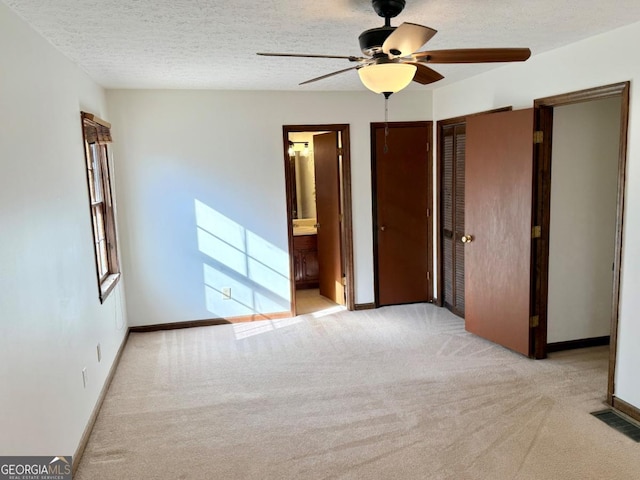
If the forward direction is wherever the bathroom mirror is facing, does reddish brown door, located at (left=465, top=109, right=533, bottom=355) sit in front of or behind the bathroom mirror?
in front

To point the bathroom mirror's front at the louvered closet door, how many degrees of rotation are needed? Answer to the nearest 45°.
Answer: approximately 45° to its left

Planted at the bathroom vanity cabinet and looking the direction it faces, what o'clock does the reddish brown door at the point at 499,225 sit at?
The reddish brown door is roughly at 11 o'clock from the bathroom vanity cabinet.

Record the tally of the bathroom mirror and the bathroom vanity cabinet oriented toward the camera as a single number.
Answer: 2

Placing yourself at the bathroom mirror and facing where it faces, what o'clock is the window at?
The window is roughly at 1 o'clock from the bathroom mirror.

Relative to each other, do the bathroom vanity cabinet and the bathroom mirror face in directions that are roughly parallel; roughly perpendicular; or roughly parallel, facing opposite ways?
roughly parallel

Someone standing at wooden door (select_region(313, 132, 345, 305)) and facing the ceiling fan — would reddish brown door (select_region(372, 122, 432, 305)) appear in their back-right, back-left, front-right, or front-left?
front-left

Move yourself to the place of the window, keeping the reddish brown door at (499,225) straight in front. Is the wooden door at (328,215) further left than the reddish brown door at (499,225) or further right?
left

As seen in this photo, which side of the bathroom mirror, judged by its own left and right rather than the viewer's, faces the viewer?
front
